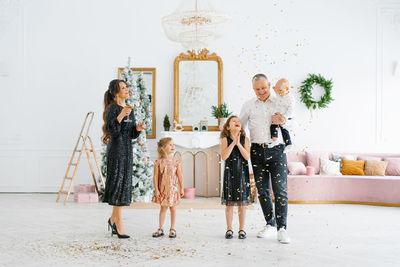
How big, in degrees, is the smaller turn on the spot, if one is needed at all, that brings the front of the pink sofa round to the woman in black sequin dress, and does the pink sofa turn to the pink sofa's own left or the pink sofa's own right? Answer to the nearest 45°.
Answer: approximately 45° to the pink sofa's own right

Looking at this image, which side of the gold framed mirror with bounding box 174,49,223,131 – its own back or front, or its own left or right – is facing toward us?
front

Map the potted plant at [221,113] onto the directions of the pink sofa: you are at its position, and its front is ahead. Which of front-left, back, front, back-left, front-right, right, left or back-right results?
right

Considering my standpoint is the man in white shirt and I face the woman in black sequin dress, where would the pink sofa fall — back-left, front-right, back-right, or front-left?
back-right

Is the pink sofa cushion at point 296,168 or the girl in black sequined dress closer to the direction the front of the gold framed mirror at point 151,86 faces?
the girl in black sequined dress

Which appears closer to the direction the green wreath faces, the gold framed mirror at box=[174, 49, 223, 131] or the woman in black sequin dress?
the woman in black sequin dress

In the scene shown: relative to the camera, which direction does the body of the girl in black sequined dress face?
toward the camera

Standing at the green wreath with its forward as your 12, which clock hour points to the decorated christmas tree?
The decorated christmas tree is roughly at 2 o'clock from the green wreath.

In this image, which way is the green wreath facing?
toward the camera
